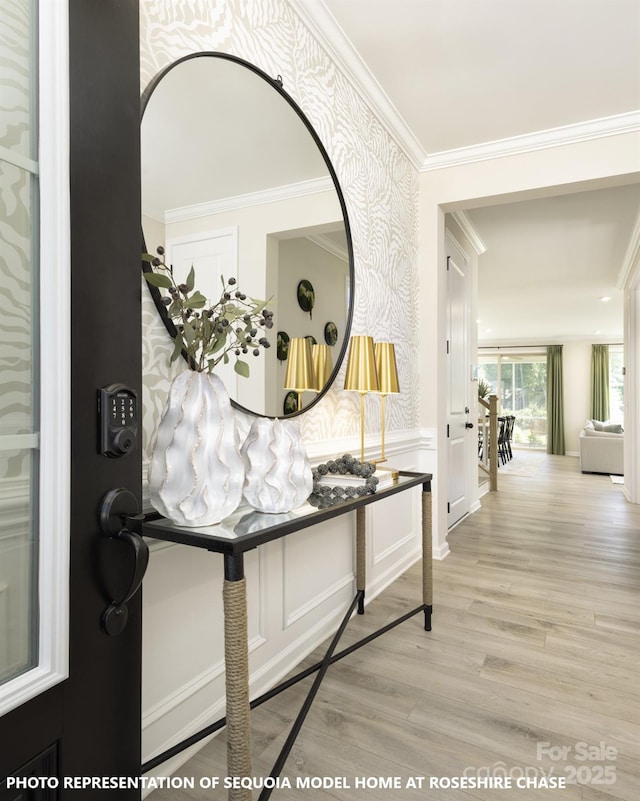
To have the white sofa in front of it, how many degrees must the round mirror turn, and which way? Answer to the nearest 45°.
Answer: approximately 90° to its left

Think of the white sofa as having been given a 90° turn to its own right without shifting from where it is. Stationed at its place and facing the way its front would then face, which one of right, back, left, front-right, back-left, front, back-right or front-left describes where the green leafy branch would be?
front

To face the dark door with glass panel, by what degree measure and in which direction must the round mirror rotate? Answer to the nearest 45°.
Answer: approximately 45° to its right

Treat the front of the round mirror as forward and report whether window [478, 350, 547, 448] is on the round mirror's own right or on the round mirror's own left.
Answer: on the round mirror's own left

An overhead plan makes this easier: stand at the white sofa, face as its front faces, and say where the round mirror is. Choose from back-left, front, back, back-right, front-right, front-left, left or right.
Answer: right

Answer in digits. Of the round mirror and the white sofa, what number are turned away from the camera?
0

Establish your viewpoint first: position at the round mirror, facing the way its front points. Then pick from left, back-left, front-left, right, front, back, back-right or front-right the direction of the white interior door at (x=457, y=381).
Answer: left

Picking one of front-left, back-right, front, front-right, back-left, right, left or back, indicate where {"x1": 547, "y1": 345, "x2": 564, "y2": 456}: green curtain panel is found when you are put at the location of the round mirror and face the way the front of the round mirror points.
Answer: left
